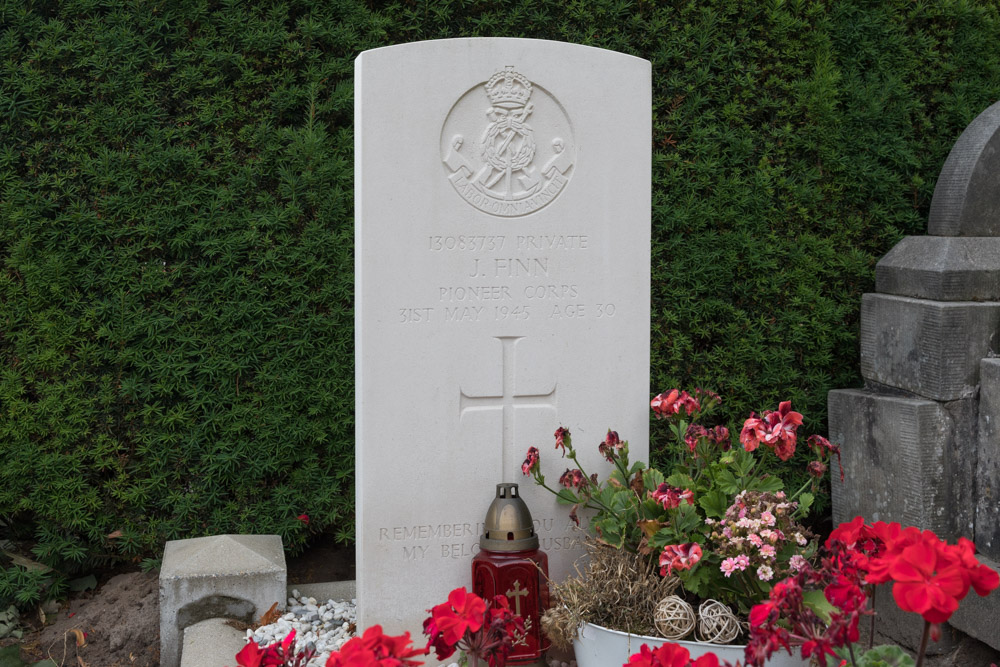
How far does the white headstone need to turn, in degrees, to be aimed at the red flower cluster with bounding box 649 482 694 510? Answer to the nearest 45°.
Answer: approximately 45° to its left

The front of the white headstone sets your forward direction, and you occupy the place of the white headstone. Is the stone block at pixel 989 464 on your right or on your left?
on your left

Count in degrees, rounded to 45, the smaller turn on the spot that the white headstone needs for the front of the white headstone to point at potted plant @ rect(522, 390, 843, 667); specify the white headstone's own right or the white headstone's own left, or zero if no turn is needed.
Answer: approximately 45° to the white headstone's own left

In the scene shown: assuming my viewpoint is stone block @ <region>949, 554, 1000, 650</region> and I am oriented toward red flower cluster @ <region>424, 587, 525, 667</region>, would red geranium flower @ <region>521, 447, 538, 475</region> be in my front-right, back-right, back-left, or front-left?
front-right

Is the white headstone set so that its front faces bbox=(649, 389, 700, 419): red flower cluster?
no

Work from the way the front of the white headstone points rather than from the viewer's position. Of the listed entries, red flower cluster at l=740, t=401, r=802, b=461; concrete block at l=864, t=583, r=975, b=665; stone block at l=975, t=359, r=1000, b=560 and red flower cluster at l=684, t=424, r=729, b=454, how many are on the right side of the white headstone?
0

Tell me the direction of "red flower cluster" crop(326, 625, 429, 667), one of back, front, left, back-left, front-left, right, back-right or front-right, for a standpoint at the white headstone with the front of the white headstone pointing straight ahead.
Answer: front

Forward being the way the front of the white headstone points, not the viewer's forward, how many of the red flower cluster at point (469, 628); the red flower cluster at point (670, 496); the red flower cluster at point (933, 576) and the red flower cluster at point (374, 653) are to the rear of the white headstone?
0

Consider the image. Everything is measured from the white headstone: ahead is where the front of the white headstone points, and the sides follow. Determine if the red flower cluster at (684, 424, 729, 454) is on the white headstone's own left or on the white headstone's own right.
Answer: on the white headstone's own left

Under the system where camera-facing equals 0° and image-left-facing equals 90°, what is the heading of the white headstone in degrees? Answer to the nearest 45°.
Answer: approximately 0°

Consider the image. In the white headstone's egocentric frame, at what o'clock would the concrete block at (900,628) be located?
The concrete block is roughly at 8 o'clock from the white headstone.

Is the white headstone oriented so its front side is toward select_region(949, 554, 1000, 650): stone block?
no

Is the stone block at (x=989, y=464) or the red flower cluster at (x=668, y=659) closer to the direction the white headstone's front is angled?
the red flower cluster

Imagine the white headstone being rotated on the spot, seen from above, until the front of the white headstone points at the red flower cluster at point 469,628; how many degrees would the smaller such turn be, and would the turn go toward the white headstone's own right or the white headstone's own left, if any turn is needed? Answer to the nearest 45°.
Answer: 0° — it already faces it
